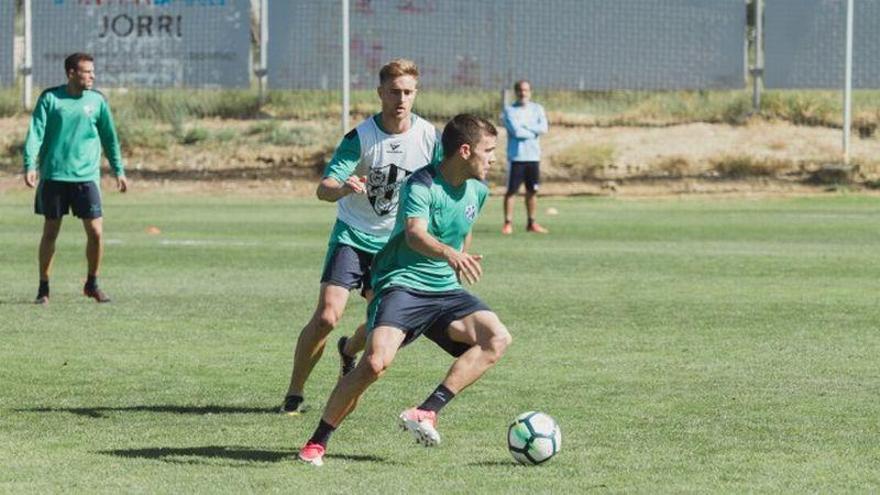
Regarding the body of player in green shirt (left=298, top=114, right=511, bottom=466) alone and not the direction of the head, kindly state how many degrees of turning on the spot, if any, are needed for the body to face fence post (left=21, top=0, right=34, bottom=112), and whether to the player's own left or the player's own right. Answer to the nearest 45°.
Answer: approximately 135° to the player's own left

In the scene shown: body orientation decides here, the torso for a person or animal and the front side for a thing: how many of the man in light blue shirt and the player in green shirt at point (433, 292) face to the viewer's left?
0

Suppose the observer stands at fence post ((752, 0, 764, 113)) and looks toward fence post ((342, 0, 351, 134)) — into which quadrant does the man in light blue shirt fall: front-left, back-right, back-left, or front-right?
front-left

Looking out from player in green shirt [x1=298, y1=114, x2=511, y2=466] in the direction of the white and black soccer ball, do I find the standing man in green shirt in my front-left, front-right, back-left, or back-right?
back-left

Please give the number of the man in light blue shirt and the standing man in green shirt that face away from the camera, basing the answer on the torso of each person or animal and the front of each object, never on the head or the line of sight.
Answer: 0

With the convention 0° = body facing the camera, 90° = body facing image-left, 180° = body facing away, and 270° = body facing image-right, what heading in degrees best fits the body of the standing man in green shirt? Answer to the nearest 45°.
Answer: approximately 315°

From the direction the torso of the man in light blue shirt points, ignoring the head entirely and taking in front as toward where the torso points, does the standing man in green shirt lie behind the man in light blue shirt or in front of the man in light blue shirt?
in front

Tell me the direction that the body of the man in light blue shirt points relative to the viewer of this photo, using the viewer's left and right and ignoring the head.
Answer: facing the viewer

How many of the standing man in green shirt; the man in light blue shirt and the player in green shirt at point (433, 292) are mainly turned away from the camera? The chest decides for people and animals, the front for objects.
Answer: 0

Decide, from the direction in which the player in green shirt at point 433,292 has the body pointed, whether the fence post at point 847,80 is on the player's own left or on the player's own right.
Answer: on the player's own left
